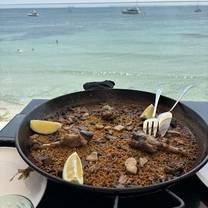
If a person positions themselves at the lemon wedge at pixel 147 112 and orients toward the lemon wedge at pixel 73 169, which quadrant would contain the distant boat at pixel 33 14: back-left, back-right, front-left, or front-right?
back-right

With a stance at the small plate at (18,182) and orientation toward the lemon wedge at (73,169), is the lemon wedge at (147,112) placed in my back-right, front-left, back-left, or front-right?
front-left
